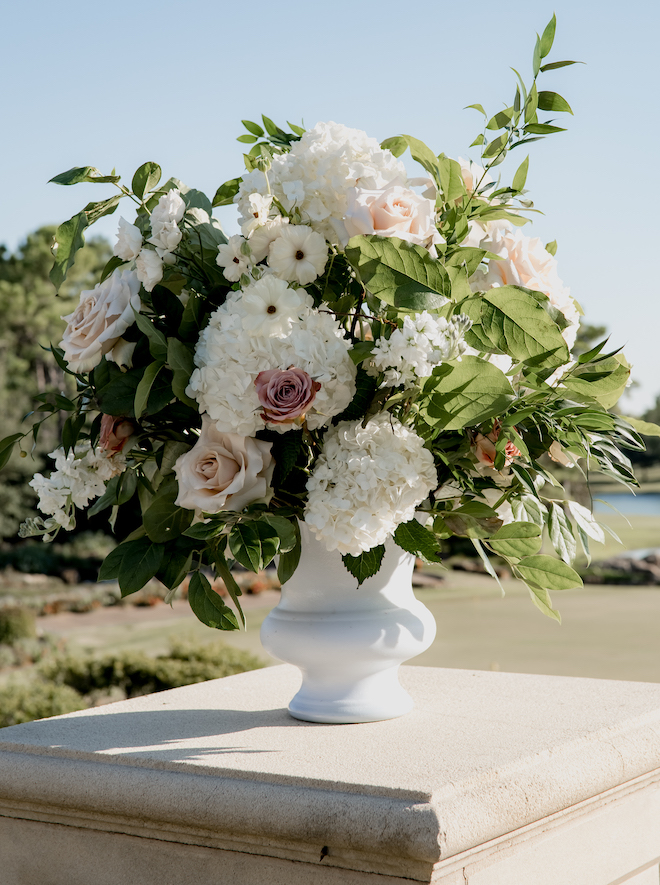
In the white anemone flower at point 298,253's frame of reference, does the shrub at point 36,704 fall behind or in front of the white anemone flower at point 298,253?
behind

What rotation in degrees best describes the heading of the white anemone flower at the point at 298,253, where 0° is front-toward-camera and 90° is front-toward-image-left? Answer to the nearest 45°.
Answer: approximately 0°

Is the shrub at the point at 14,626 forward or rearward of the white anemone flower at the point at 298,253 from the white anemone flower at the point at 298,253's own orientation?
rearward

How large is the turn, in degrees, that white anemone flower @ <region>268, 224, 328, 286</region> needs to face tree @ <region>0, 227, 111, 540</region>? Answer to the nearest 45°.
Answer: approximately 180°
